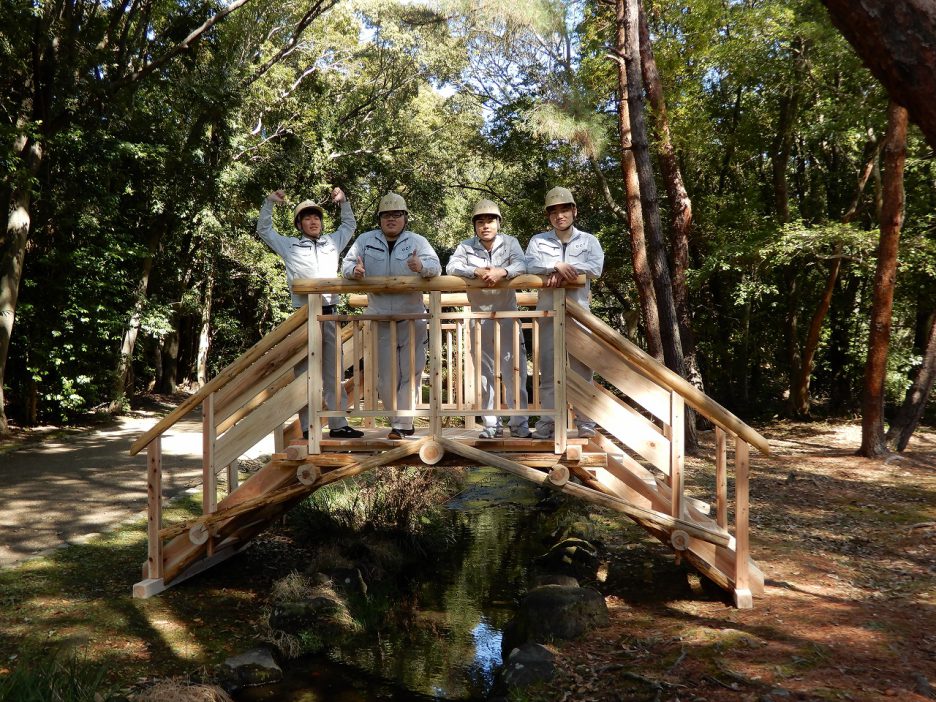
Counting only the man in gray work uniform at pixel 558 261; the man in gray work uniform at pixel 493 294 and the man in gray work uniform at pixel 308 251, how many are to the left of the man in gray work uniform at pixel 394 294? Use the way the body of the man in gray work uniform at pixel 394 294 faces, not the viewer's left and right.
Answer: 2

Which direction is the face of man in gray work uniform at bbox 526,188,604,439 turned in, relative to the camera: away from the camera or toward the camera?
toward the camera

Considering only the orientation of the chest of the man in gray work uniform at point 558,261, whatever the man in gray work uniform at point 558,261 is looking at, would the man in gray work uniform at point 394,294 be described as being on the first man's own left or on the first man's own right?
on the first man's own right

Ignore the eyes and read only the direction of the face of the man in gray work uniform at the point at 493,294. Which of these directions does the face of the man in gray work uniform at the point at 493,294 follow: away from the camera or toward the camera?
toward the camera

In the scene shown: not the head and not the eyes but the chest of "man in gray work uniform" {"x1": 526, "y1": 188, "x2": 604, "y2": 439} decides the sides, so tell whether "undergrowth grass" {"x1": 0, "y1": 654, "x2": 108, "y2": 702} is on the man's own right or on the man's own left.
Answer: on the man's own right

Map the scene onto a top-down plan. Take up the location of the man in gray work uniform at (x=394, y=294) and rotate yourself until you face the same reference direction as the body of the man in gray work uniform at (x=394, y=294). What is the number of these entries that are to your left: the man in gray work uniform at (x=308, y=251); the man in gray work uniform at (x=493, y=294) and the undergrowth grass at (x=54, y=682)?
1

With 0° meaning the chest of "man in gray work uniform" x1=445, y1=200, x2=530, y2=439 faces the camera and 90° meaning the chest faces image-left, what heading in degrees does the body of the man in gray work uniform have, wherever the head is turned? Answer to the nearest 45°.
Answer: approximately 0°

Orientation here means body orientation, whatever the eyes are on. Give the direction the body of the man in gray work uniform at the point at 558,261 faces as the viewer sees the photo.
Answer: toward the camera

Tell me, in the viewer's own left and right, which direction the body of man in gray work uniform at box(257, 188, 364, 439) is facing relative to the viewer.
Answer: facing the viewer

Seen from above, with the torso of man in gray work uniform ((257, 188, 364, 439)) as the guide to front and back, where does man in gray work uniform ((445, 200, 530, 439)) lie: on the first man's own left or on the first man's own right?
on the first man's own left

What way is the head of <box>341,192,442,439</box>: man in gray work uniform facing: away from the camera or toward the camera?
toward the camera

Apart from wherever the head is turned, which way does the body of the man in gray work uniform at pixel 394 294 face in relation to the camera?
toward the camera

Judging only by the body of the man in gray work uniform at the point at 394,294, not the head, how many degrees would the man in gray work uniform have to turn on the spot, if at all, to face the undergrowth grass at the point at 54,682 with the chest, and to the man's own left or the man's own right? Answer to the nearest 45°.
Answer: approximately 45° to the man's own right

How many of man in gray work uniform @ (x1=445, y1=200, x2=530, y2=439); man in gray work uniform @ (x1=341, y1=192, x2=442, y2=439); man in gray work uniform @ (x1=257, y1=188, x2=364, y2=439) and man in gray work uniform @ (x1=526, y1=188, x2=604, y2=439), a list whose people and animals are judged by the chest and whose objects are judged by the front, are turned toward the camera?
4
